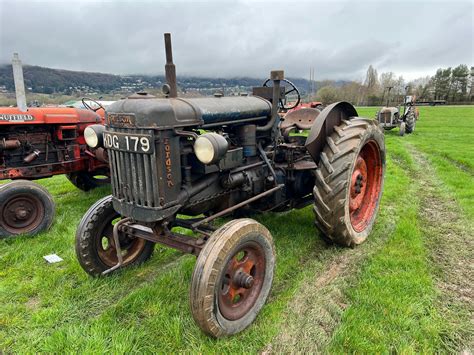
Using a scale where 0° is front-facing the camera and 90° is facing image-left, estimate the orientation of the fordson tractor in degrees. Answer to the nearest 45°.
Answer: approximately 45°

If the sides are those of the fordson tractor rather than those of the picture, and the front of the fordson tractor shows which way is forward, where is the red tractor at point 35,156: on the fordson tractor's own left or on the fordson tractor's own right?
on the fordson tractor's own right
